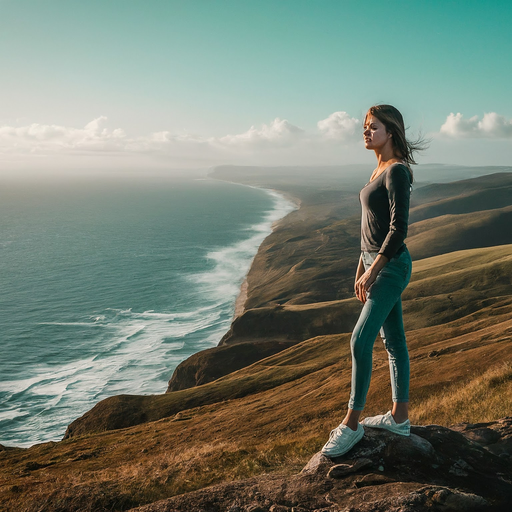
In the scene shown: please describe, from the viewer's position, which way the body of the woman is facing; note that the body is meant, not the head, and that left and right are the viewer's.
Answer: facing to the left of the viewer
